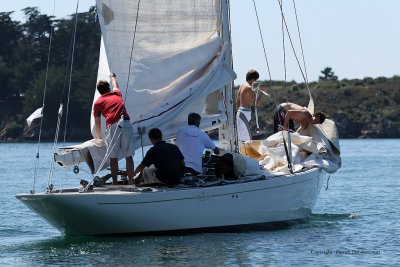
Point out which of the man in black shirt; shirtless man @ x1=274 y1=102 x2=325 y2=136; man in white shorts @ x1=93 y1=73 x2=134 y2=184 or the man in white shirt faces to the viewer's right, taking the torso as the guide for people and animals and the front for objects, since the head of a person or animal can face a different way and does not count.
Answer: the shirtless man

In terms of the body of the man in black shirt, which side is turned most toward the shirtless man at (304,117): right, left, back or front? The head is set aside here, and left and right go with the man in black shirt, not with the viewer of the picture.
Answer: right

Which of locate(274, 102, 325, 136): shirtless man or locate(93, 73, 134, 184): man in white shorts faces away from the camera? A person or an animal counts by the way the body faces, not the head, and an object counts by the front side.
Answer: the man in white shorts

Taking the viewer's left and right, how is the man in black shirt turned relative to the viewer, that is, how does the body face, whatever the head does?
facing away from the viewer and to the left of the viewer

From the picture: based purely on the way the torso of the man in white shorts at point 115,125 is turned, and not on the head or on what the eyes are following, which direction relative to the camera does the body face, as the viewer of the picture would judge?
away from the camera

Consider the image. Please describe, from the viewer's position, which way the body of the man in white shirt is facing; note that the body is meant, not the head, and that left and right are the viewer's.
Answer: facing away from the viewer

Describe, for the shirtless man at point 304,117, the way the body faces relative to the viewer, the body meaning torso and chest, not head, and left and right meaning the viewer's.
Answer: facing to the right of the viewer

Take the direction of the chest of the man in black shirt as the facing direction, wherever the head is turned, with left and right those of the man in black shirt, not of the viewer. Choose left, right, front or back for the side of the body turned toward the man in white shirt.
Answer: right

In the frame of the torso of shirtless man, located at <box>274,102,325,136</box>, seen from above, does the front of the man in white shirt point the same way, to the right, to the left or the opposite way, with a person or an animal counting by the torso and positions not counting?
to the left

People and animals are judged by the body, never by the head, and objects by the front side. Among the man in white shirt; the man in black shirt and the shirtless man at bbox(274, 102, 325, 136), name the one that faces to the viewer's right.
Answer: the shirtless man

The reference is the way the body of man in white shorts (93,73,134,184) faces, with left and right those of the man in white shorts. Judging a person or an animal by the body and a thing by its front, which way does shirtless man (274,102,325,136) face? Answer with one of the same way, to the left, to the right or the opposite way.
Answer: to the right
